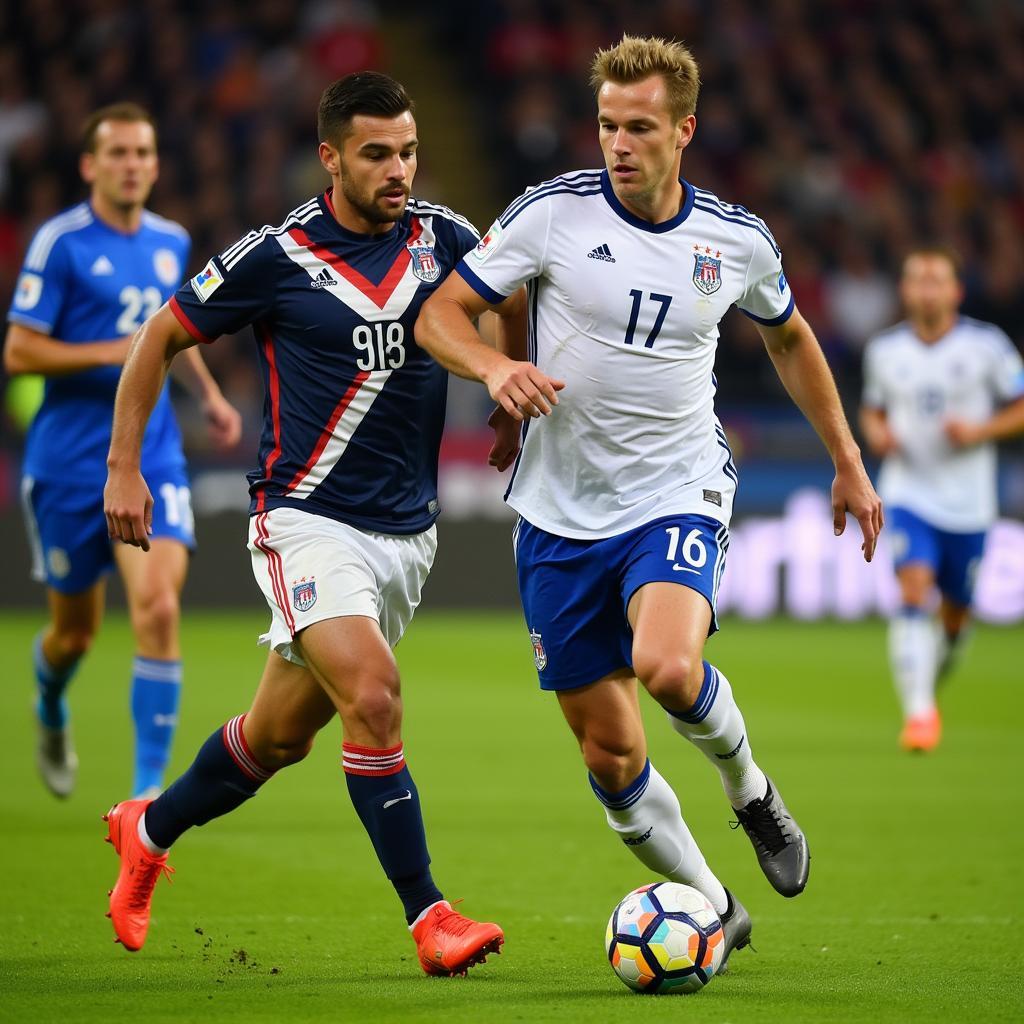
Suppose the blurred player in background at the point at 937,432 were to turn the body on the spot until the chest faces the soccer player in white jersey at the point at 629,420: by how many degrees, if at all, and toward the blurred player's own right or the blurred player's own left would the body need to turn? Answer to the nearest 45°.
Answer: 0° — they already face them

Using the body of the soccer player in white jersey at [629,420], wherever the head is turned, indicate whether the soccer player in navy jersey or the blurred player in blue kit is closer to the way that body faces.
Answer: the soccer player in navy jersey

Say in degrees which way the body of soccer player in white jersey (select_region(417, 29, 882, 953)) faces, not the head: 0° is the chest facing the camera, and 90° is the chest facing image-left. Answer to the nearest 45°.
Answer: approximately 0°

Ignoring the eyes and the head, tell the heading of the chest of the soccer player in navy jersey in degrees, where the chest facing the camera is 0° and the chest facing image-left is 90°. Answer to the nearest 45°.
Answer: approximately 315°

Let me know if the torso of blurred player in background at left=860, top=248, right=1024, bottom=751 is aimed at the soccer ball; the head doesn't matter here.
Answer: yes

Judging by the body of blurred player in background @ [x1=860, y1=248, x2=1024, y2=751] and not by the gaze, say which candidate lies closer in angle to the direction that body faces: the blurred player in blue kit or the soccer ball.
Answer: the soccer ball

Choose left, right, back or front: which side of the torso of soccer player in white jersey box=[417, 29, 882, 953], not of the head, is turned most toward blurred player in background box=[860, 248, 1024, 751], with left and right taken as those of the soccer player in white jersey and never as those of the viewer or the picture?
back

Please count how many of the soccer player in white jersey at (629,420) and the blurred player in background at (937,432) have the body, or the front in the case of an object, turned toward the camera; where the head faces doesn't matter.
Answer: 2
